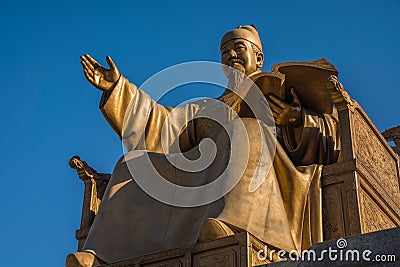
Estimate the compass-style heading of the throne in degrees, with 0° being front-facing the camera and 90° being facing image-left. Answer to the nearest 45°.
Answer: approximately 45°
